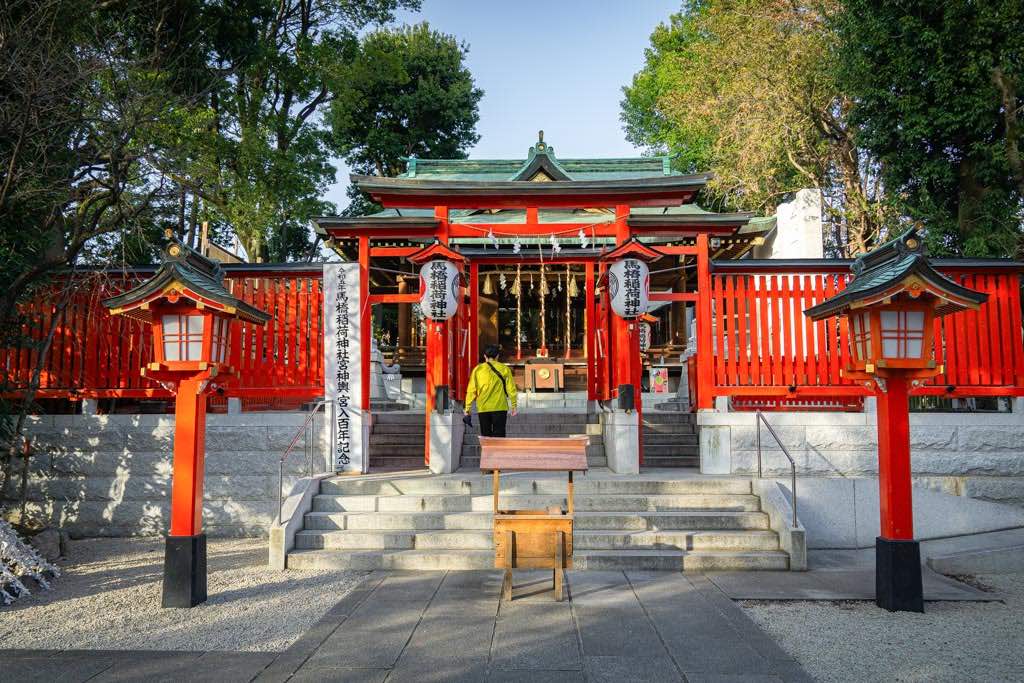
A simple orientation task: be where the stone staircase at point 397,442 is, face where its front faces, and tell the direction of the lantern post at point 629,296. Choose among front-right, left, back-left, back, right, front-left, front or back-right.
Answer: front-left

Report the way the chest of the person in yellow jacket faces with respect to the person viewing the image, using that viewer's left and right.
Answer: facing away from the viewer

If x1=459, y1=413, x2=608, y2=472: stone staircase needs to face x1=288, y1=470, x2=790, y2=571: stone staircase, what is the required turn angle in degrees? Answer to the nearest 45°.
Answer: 0° — it already faces it

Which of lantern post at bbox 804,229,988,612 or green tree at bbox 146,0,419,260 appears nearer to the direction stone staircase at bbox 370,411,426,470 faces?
the lantern post

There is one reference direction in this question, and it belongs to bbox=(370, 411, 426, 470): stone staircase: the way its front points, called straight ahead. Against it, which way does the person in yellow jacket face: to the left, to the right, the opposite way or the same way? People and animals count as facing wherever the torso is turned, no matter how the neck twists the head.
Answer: the opposite way

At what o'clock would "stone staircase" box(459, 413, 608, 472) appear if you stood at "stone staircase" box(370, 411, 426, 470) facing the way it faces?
"stone staircase" box(459, 413, 608, 472) is roughly at 9 o'clock from "stone staircase" box(370, 411, 426, 470).

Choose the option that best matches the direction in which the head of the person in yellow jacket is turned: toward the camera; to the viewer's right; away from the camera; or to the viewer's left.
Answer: away from the camera
